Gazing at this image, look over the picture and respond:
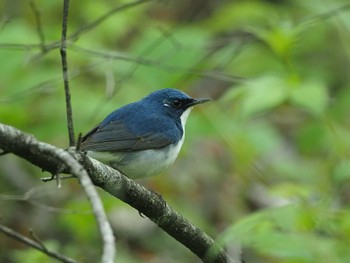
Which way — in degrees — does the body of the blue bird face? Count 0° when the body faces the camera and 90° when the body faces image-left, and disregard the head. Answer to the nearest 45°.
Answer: approximately 270°

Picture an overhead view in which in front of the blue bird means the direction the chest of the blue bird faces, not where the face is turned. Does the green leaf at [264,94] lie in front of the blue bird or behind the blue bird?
in front

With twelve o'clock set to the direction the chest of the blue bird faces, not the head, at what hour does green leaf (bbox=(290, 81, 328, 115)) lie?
The green leaf is roughly at 10 o'clock from the blue bird.
